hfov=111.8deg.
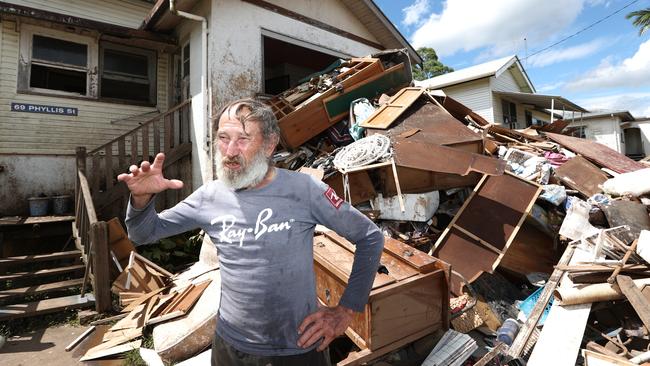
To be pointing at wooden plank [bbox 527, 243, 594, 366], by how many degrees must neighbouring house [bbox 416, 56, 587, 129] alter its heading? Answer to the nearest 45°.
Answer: approximately 45° to its right

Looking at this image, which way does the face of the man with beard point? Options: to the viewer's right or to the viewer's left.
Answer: to the viewer's left

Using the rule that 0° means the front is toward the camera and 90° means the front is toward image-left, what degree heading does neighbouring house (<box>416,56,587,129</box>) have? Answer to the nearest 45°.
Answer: approximately 315°

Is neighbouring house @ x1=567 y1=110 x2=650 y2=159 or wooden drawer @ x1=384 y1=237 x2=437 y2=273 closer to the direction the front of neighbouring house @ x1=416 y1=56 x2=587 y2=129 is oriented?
the wooden drawer

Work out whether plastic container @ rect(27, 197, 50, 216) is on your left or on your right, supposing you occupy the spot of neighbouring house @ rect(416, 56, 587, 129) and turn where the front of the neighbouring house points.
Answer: on your right

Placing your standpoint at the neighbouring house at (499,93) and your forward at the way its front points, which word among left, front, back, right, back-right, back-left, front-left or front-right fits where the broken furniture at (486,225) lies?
front-right

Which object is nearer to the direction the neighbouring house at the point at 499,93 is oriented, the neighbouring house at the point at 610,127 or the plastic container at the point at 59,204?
the plastic container

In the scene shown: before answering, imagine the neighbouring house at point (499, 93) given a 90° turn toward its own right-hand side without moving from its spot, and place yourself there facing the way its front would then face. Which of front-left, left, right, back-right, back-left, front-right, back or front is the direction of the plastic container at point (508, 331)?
front-left

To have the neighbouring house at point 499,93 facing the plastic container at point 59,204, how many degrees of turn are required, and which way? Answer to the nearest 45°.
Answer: approximately 90° to its right

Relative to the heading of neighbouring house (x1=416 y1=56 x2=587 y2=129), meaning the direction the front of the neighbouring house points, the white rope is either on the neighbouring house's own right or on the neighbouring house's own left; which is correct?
on the neighbouring house's own right
